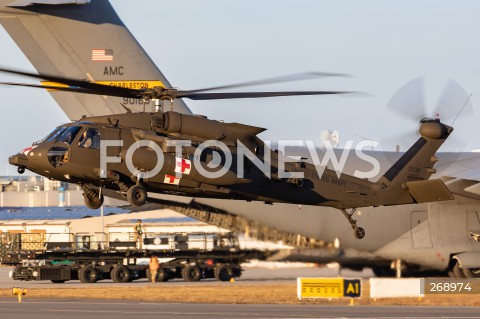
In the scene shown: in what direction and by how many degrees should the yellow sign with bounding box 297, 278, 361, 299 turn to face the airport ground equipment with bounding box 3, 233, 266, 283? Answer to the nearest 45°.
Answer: approximately 135° to its right

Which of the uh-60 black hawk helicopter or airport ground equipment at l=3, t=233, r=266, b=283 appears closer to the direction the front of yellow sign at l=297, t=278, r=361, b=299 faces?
the uh-60 black hawk helicopter

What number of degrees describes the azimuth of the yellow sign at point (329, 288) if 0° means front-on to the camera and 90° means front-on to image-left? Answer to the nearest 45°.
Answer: approximately 0°

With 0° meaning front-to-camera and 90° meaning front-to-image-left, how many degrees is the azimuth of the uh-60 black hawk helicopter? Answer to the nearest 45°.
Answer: approximately 45°

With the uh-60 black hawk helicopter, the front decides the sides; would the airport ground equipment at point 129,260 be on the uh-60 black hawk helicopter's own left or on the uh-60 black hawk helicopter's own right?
on the uh-60 black hawk helicopter's own right

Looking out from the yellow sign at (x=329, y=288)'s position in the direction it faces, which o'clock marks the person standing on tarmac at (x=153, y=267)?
The person standing on tarmac is roughly at 5 o'clock from the yellow sign.

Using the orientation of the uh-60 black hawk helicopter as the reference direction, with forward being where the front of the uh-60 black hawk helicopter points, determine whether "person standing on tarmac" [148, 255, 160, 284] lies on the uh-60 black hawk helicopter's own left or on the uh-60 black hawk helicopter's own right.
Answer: on the uh-60 black hawk helicopter's own right
